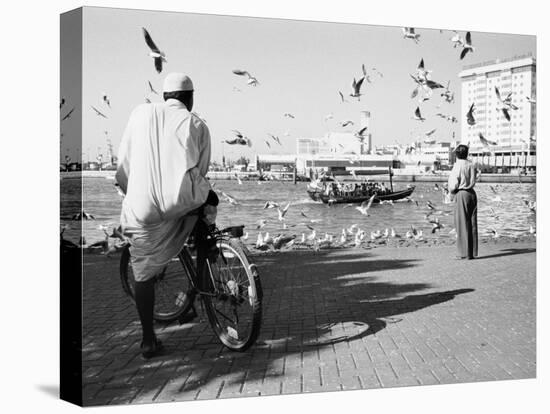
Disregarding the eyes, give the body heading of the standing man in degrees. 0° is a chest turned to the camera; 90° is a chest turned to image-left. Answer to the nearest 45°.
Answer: approximately 135°
